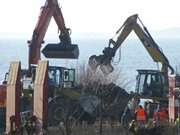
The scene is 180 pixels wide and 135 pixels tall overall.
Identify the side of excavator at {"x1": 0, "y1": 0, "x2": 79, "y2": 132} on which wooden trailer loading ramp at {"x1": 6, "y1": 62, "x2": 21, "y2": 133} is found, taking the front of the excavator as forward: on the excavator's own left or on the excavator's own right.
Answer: on the excavator's own right

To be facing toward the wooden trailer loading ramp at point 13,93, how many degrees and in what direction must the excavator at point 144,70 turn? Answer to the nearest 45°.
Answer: approximately 45° to its left

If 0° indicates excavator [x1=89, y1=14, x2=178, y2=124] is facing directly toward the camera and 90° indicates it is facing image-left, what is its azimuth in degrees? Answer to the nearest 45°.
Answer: approximately 90°

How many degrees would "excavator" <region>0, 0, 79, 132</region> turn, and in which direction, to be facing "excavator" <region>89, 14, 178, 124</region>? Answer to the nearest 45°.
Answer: approximately 45° to its left

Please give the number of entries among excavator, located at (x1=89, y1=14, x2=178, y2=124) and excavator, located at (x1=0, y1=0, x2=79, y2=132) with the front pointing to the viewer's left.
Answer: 1

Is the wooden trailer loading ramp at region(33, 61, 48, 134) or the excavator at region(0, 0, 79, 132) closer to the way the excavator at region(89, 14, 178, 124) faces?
the excavator

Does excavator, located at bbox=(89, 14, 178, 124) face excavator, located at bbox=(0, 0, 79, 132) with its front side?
yes
